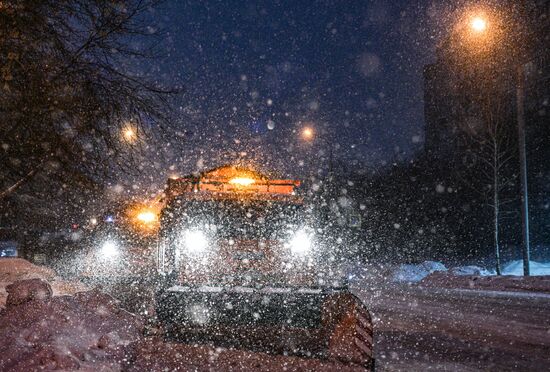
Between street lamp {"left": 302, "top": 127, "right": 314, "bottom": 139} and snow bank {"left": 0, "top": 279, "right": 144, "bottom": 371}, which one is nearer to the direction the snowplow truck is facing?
the snow bank

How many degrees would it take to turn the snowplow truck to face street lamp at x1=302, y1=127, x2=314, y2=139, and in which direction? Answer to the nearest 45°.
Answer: approximately 180°

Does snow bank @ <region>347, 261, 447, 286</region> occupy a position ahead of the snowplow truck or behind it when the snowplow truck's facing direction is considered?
behind

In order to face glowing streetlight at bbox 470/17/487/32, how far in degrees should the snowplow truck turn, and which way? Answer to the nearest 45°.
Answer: approximately 135° to its left

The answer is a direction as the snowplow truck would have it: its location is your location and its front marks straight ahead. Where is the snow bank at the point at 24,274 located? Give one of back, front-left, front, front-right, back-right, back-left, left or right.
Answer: front-right

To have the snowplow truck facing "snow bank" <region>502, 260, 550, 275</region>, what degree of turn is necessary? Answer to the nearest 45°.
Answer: approximately 135° to its left

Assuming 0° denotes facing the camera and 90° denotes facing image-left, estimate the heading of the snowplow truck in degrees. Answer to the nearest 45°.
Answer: approximately 0°
